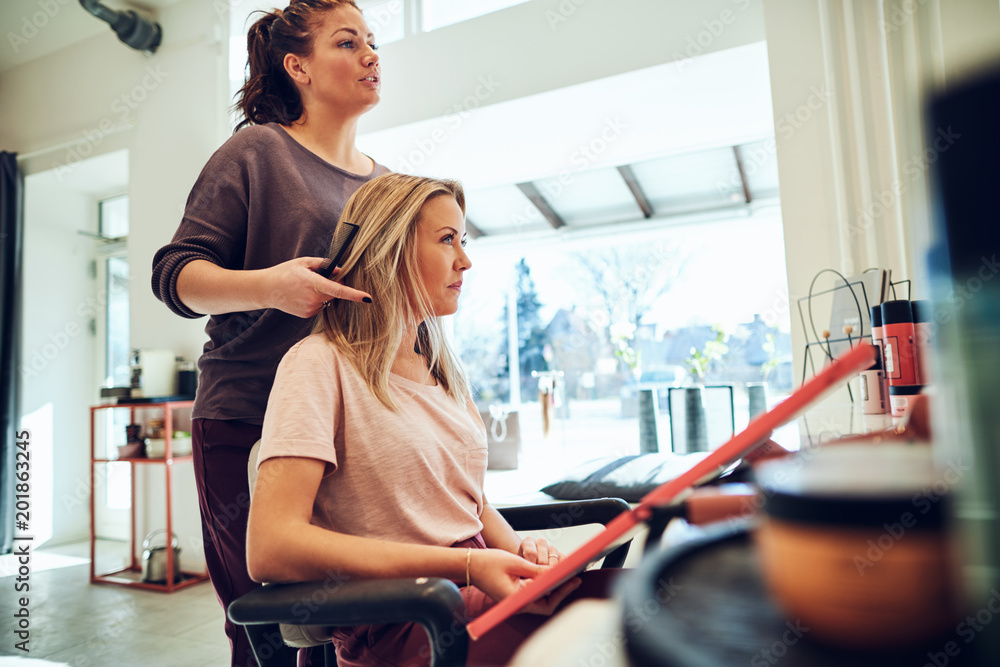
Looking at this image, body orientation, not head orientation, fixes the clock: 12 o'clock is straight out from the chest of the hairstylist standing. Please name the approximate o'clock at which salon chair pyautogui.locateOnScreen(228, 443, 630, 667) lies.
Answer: The salon chair is roughly at 1 o'clock from the hairstylist standing.

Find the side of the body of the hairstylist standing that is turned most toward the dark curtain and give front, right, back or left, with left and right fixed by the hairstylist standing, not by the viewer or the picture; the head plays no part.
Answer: back

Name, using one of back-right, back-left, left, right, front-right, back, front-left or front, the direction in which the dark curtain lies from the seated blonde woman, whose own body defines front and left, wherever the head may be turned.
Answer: back

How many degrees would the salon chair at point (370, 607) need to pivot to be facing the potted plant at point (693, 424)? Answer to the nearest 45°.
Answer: approximately 90° to its left

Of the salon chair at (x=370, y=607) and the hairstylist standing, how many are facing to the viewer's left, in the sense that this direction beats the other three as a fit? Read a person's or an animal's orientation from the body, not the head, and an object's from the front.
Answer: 0

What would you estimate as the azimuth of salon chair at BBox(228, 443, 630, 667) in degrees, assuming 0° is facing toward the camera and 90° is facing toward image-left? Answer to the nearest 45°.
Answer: approximately 315°

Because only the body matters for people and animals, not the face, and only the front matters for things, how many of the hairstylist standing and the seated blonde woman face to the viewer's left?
0

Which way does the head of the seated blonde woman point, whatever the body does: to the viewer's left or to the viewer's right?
to the viewer's right
